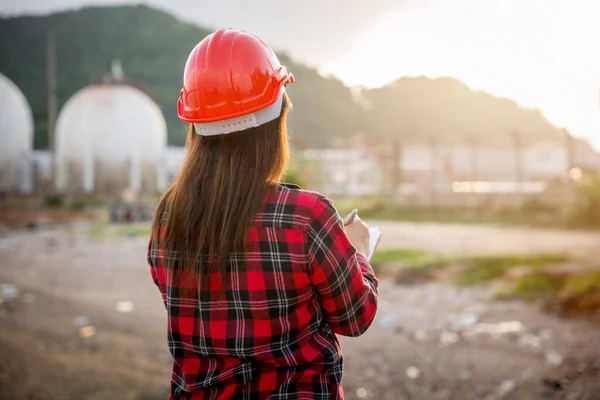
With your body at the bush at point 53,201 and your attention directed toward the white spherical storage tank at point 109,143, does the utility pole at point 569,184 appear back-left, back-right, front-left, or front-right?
front-right

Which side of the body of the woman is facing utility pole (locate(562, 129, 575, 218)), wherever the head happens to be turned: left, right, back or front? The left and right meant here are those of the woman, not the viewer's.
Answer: front

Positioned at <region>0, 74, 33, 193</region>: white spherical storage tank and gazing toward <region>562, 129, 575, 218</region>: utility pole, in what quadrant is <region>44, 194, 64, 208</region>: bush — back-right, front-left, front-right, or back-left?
front-right

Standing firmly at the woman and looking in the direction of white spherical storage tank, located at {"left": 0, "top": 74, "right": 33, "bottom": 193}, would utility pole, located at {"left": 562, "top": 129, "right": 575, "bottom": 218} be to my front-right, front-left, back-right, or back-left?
front-right

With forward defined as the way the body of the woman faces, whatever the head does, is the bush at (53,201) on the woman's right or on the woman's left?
on the woman's left

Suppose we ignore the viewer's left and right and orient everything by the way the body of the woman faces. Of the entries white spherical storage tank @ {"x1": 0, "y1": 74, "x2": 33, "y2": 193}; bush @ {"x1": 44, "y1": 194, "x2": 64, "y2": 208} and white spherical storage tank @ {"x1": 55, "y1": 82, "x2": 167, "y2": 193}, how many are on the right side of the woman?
0

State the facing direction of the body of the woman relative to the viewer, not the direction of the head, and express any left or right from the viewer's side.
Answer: facing away from the viewer and to the right of the viewer

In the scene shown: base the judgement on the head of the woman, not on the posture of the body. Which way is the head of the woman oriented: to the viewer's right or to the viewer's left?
to the viewer's right

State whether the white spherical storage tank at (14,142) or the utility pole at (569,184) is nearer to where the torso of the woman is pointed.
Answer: the utility pole

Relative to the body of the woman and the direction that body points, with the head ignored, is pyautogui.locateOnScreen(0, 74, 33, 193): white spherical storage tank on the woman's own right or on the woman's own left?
on the woman's own left

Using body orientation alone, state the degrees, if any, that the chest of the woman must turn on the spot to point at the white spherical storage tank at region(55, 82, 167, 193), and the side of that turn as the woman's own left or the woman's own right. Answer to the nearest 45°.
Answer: approximately 45° to the woman's own left
